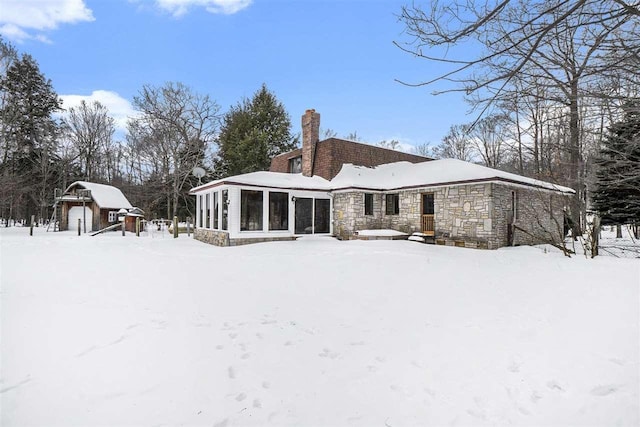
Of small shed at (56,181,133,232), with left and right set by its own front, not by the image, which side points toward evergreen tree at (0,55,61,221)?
right

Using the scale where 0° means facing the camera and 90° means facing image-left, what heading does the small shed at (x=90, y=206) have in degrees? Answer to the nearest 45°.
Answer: approximately 45°

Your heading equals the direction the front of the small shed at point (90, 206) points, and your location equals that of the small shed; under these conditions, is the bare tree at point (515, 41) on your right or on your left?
on your left

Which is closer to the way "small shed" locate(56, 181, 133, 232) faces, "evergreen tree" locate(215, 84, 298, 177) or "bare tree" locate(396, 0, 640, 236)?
the bare tree

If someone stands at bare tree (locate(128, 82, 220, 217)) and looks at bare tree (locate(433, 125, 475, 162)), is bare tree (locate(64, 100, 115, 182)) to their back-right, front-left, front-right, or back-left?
back-left

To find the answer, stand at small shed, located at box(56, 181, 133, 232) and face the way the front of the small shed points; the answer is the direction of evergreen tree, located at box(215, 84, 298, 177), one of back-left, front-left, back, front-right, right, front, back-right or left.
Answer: back-left

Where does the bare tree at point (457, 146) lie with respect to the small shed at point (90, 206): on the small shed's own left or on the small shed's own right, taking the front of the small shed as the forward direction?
on the small shed's own left

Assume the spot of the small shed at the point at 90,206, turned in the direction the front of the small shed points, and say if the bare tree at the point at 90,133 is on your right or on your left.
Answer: on your right
